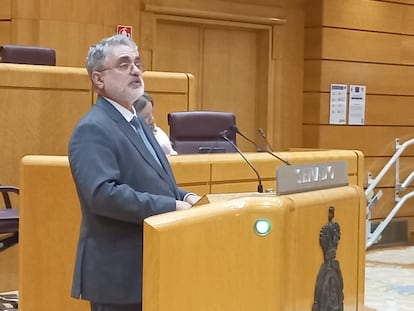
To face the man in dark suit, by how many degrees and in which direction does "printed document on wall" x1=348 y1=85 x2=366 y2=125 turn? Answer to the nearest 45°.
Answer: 0° — it already faces them

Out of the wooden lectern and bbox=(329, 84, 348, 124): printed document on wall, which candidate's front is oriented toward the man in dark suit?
the printed document on wall

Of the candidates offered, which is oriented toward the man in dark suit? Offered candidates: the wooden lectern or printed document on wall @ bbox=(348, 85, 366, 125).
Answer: the printed document on wall

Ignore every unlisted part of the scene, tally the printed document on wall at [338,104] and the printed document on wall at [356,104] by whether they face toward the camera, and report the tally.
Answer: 2
